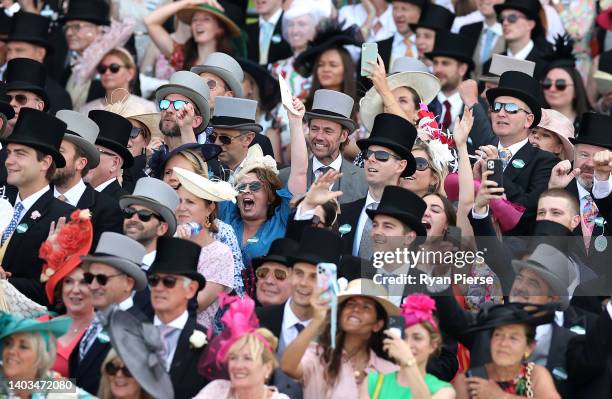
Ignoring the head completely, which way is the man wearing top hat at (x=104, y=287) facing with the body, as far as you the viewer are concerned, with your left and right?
facing the viewer and to the left of the viewer

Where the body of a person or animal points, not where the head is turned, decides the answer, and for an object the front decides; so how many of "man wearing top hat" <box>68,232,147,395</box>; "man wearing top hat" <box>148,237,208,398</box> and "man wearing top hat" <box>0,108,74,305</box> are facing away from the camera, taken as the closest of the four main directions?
0

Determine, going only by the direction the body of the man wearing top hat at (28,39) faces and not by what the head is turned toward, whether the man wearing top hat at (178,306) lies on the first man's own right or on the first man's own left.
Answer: on the first man's own left

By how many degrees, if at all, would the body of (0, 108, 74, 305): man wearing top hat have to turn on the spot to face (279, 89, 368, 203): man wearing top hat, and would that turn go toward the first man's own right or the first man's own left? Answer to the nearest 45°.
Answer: approximately 135° to the first man's own left

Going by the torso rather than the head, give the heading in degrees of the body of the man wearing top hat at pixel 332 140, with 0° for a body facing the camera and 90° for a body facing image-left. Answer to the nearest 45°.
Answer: approximately 45°

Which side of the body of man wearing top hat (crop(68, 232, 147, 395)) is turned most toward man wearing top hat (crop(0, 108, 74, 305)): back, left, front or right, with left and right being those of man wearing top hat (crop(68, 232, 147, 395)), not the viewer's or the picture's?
right

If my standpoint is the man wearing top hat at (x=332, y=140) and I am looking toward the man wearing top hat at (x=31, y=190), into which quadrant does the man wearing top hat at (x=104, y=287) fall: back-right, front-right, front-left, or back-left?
front-left

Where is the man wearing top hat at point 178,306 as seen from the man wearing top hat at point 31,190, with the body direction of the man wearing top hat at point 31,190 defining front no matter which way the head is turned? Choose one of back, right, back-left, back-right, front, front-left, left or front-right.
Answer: left
